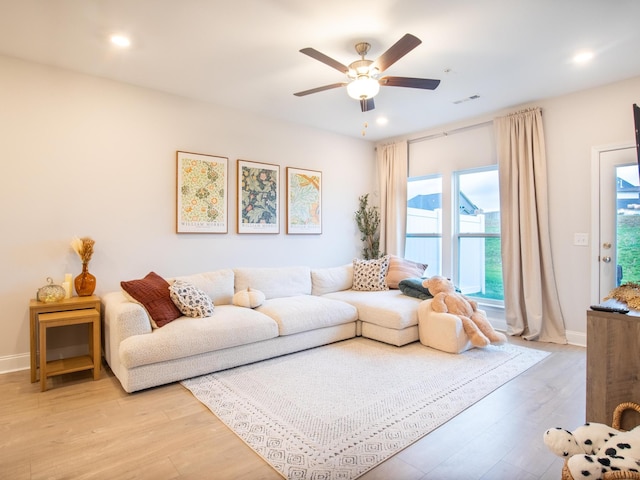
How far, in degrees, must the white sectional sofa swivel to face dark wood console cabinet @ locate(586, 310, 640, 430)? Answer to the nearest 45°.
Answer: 0° — it already faces it

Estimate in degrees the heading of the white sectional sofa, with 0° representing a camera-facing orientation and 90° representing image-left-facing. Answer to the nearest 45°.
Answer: approximately 315°

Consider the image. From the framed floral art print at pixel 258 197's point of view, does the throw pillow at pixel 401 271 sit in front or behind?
in front

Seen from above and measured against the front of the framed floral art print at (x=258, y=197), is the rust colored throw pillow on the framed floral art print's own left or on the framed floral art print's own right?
on the framed floral art print's own right

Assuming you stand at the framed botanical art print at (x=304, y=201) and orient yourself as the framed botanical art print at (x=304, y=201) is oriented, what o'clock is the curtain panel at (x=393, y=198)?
The curtain panel is roughly at 10 o'clock from the framed botanical art print.

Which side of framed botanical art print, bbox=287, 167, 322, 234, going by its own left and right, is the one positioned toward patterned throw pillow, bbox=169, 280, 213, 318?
right

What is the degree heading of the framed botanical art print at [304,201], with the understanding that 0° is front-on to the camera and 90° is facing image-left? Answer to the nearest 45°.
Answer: approximately 315°

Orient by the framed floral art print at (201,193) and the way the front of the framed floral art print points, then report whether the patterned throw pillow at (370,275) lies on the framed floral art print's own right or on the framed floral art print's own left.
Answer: on the framed floral art print's own left

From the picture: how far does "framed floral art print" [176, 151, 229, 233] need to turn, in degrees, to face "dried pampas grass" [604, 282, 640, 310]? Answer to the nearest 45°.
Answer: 0° — it already faces it

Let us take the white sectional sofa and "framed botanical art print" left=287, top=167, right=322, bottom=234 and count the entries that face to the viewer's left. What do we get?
0

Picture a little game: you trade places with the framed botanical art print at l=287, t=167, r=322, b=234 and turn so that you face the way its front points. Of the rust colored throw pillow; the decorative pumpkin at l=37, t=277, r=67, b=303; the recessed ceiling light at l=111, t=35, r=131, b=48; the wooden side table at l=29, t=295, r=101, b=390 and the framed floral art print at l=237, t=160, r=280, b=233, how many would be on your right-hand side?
5

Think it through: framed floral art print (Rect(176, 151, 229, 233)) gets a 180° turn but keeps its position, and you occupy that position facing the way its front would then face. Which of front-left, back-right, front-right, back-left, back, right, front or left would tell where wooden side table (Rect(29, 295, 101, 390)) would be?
left
